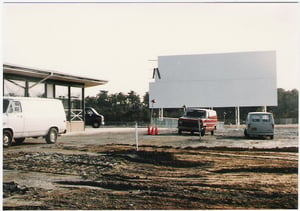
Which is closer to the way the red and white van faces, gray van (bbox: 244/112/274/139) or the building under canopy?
the building under canopy

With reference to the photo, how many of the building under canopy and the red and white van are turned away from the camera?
0

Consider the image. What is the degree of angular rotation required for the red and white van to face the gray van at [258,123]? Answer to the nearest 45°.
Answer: approximately 135° to its left

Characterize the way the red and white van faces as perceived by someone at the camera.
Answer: facing the viewer and to the left of the viewer

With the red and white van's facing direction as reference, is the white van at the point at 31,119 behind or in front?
in front

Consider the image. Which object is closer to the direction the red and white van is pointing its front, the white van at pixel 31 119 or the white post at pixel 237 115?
the white van

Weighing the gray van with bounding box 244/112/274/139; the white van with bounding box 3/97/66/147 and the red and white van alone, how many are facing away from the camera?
1

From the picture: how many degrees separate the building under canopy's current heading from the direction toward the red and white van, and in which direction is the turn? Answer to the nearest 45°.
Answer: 0° — it already faces it

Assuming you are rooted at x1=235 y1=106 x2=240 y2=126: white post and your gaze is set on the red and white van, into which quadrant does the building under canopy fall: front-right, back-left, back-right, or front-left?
front-right

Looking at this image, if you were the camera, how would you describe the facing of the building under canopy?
facing the viewer and to the right of the viewer

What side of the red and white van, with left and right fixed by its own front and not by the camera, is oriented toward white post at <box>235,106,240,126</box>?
back

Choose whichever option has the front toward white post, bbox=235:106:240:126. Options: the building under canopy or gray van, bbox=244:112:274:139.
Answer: the building under canopy

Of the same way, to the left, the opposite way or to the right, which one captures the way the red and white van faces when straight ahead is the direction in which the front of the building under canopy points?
to the right
